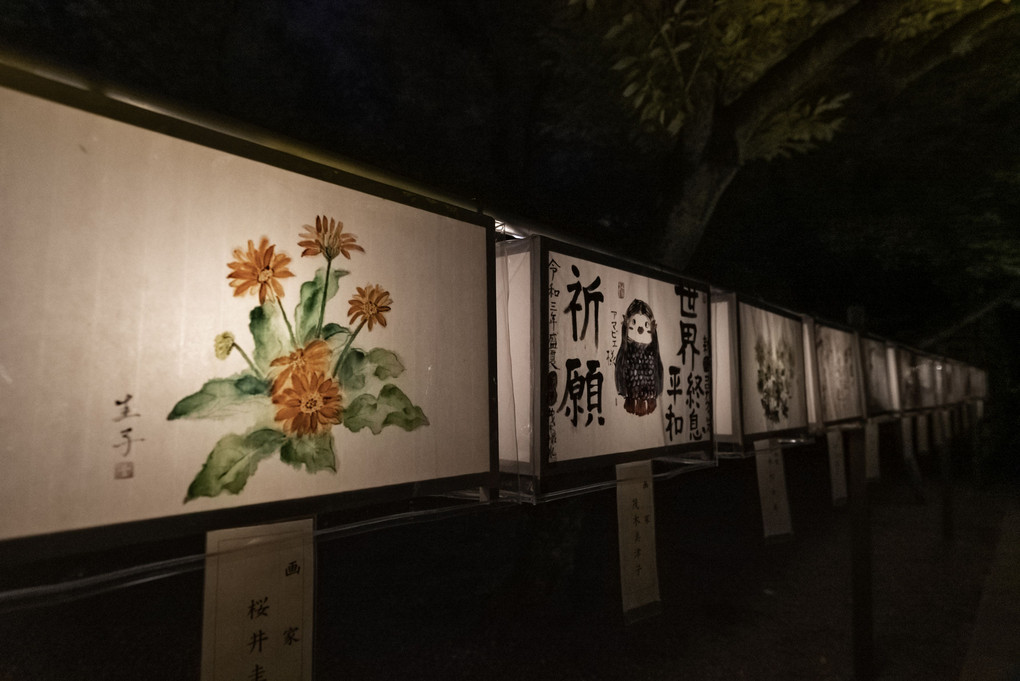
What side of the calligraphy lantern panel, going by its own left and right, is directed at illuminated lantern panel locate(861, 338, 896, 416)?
left

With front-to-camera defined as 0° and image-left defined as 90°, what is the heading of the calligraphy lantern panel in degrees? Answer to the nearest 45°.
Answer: approximately 315°

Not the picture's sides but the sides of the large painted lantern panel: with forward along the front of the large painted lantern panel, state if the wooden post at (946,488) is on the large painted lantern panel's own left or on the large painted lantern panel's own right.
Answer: on the large painted lantern panel's own left

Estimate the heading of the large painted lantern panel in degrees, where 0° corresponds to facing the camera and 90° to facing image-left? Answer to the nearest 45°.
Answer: approximately 315°

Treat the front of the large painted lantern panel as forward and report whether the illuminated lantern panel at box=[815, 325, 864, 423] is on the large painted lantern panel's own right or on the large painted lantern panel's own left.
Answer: on the large painted lantern panel's own left

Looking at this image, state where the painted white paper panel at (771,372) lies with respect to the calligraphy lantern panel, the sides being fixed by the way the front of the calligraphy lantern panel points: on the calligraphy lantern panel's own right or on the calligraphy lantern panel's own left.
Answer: on the calligraphy lantern panel's own left

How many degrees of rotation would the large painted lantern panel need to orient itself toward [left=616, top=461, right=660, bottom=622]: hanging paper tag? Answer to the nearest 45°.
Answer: approximately 90° to its left

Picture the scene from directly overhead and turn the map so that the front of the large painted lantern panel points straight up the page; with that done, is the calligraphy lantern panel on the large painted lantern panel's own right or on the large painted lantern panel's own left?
on the large painted lantern panel's own left

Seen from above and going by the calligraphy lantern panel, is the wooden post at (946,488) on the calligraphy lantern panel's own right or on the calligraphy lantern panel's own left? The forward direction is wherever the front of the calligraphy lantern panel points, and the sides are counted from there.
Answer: on the calligraphy lantern panel's own left
